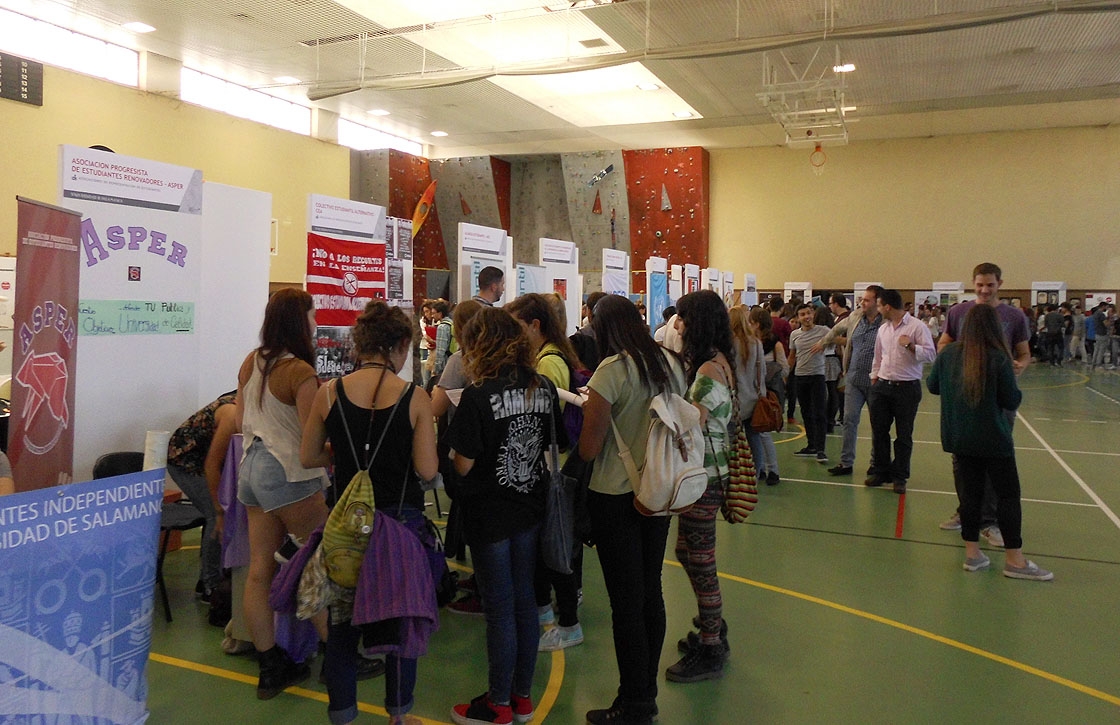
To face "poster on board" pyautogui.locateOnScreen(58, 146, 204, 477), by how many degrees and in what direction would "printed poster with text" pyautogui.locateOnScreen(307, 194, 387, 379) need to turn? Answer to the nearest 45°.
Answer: approximately 90° to its right

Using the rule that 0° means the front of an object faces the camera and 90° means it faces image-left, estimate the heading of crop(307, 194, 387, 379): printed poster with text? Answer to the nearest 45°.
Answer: approximately 315°

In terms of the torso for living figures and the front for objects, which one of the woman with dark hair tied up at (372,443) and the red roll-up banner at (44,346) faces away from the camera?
the woman with dark hair tied up

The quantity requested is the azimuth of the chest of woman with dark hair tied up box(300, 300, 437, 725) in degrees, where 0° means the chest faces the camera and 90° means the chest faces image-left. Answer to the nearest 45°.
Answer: approximately 180°

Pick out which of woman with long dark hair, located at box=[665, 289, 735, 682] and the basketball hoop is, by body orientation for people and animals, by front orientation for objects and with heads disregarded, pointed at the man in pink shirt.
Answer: the basketball hoop

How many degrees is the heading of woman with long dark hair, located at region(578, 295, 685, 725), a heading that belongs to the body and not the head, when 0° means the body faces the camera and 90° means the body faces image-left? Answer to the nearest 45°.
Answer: approximately 135°

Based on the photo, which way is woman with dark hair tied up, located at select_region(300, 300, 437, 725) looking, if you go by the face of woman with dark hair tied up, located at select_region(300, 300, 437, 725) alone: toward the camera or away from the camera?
away from the camera

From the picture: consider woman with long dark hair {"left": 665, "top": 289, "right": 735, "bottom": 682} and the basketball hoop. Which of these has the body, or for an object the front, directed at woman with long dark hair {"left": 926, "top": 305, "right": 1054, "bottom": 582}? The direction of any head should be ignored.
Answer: the basketball hoop

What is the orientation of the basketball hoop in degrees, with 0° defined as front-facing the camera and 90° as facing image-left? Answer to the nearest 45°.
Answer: approximately 0°

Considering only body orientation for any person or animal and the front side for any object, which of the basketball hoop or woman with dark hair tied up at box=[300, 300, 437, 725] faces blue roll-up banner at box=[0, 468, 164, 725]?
the basketball hoop

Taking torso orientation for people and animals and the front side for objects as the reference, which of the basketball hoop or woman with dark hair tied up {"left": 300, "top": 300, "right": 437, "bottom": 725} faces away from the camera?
the woman with dark hair tied up

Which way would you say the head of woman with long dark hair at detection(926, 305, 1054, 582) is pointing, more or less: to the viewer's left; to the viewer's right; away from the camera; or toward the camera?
away from the camera

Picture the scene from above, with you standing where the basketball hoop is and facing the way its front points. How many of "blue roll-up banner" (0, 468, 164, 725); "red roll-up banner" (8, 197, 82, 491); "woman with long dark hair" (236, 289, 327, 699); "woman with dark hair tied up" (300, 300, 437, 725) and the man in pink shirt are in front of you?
5

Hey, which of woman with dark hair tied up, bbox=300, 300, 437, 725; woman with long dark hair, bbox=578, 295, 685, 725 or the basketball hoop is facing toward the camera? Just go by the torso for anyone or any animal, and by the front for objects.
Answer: the basketball hoop
